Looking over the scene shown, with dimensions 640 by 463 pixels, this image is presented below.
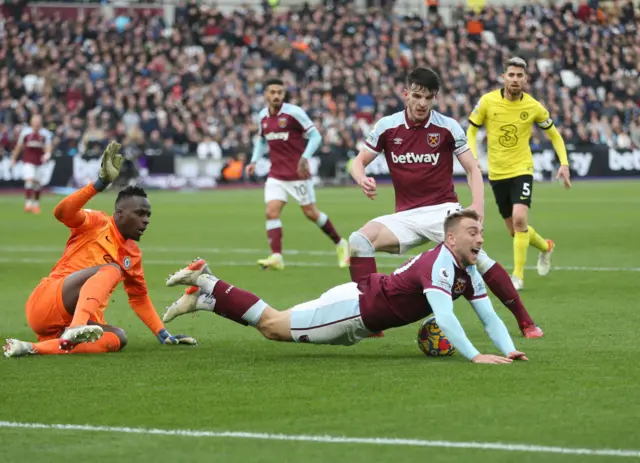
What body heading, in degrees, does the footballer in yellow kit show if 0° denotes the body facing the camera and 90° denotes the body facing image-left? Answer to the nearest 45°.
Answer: approximately 0°

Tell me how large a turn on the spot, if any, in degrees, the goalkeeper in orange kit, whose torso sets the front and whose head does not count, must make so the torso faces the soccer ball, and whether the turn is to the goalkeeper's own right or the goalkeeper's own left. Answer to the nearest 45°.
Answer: approximately 45° to the goalkeeper's own left

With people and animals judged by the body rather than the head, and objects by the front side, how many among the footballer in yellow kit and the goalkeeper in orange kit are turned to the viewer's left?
0

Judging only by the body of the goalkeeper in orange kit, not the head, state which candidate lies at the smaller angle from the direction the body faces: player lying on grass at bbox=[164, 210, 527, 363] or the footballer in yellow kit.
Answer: the player lying on grass

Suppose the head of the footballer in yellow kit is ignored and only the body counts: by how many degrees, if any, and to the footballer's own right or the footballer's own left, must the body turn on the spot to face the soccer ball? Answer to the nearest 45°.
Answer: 0° — they already face it

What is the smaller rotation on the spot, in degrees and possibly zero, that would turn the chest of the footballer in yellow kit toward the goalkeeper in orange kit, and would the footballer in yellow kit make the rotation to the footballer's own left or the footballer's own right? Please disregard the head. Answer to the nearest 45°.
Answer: approximately 45° to the footballer's own right

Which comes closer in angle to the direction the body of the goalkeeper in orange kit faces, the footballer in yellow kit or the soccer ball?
the soccer ball
